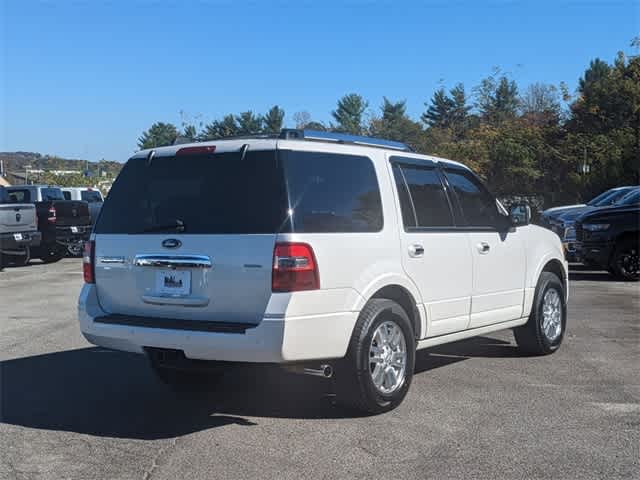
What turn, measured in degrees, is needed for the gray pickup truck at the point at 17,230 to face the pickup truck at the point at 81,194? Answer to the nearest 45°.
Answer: approximately 45° to its right

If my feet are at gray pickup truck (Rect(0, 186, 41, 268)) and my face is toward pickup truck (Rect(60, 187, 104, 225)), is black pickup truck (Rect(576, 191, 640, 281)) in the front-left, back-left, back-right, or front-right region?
back-right

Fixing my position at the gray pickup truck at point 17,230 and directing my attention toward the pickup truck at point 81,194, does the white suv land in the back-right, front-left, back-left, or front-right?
back-right

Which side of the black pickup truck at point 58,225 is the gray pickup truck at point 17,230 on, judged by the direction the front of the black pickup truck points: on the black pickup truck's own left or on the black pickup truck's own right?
on the black pickup truck's own left

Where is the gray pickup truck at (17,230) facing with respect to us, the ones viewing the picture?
facing away from the viewer and to the left of the viewer

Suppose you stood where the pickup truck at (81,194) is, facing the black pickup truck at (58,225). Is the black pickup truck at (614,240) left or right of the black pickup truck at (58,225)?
left

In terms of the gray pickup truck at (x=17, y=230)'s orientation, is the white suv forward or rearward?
rearward

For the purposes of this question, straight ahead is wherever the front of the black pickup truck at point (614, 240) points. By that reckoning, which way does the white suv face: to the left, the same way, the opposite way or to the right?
the opposite way
